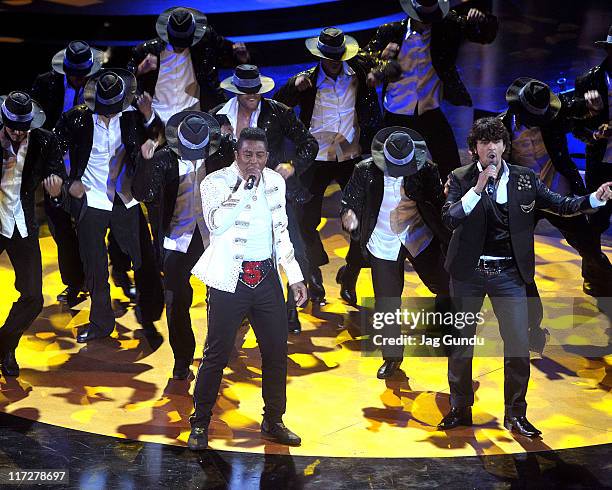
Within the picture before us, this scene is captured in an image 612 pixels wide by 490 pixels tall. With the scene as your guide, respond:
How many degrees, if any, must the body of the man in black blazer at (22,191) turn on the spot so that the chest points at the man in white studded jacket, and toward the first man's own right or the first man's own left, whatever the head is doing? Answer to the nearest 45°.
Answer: approximately 45° to the first man's own left

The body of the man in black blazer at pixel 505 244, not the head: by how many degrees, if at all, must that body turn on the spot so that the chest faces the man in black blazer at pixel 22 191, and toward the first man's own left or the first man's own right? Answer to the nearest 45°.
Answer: approximately 90° to the first man's own right

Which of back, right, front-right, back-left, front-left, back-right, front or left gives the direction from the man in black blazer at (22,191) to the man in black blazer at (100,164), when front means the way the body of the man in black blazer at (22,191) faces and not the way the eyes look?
back-left

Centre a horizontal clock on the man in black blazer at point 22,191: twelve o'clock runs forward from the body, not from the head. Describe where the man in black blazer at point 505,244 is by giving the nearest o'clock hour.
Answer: the man in black blazer at point 505,244 is roughly at 10 o'clock from the man in black blazer at point 22,191.

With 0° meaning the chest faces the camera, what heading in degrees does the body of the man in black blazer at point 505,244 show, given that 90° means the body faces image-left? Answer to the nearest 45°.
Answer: approximately 0°

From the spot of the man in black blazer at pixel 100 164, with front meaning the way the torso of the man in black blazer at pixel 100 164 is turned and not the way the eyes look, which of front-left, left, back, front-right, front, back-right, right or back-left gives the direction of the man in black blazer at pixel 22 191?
front-right

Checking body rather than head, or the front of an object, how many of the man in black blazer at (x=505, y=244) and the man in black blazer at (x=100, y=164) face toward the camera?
2

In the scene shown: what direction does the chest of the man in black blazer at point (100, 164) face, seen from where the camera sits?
toward the camera

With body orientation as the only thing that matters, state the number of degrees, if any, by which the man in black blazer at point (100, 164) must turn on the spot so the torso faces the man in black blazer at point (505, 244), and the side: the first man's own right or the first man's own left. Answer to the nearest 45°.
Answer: approximately 45° to the first man's own left

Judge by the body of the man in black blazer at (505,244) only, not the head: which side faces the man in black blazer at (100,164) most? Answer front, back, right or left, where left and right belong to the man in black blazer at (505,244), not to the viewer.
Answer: right

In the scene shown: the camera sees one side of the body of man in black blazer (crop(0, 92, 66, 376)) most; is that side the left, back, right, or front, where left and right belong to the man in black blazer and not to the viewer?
front
